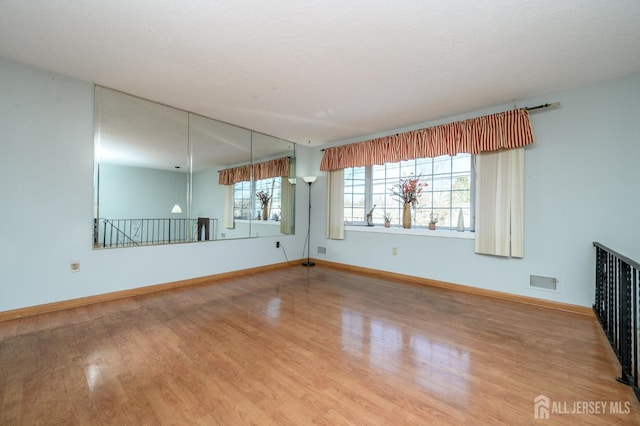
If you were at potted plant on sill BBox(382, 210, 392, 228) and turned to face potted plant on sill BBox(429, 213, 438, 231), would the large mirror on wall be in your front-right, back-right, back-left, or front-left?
back-right

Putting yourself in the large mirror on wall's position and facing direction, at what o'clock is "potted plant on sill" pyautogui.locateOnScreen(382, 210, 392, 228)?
The potted plant on sill is roughly at 11 o'clock from the large mirror on wall.

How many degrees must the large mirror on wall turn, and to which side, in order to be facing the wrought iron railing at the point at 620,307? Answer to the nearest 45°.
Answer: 0° — it already faces it

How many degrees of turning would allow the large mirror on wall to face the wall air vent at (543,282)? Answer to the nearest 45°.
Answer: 0° — it already faces it

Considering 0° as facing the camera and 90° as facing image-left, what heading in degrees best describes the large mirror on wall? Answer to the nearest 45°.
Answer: approximately 315°
